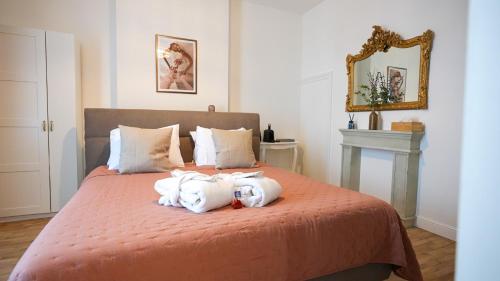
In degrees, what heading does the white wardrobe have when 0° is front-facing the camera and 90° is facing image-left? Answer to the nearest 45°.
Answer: approximately 315°

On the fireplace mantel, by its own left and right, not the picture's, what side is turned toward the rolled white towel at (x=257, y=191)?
front

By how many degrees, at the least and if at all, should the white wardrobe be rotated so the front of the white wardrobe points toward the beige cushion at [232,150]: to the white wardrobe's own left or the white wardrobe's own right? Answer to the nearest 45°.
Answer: approximately 90° to the white wardrobe's own left

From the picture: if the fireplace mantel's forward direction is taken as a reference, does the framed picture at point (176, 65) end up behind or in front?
in front

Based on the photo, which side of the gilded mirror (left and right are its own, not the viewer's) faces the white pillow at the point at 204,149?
front

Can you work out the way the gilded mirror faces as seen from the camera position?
facing the viewer and to the left of the viewer

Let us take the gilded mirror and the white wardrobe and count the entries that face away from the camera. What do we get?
0

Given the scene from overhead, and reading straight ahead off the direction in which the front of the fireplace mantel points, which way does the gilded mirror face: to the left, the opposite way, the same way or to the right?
the same way

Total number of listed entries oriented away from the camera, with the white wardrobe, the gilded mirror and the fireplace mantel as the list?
0

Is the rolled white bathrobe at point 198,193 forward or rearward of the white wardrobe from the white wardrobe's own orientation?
forward

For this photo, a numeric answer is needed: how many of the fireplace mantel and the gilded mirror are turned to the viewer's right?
0

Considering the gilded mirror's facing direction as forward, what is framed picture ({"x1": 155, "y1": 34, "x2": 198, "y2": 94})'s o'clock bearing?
The framed picture is roughly at 1 o'clock from the gilded mirror.

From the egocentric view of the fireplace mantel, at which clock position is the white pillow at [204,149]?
The white pillow is roughly at 1 o'clock from the fireplace mantel.

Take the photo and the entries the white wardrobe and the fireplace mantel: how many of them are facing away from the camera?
0
